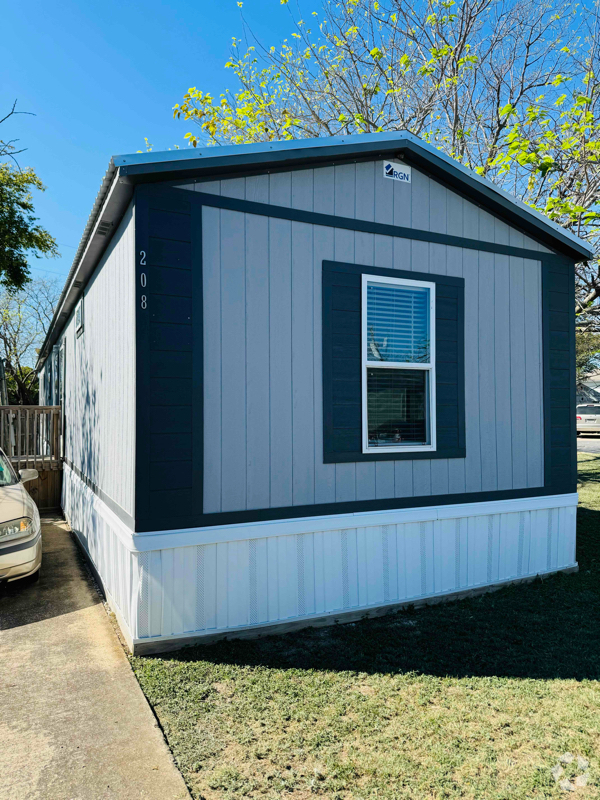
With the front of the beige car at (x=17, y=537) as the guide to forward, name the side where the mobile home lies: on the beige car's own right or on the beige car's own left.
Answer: on the beige car's own left

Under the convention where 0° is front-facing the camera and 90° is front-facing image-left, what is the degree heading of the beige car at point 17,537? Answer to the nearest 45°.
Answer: approximately 0°

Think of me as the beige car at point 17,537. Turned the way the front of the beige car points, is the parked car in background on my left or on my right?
on my left

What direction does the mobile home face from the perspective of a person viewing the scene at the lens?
facing the viewer and to the right of the viewer

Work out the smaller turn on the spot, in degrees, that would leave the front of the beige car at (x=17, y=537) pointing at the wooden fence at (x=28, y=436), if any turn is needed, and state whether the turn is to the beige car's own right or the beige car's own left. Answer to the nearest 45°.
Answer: approximately 180°
